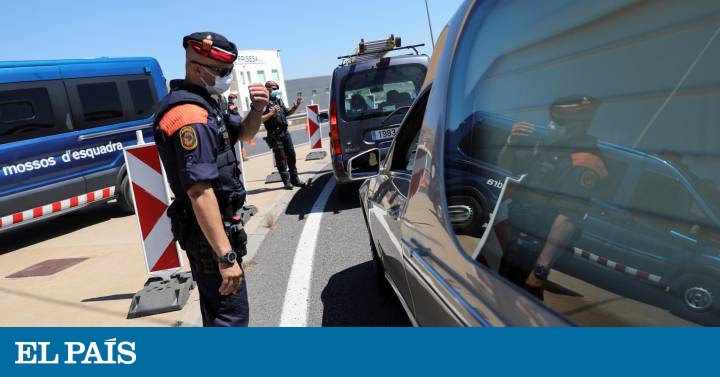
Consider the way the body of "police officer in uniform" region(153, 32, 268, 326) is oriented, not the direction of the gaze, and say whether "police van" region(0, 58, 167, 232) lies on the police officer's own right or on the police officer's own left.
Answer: on the police officer's own left

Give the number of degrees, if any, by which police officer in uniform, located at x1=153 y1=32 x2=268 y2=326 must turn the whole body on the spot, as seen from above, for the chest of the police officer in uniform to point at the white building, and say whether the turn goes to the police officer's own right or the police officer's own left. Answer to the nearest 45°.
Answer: approximately 90° to the police officer's own left

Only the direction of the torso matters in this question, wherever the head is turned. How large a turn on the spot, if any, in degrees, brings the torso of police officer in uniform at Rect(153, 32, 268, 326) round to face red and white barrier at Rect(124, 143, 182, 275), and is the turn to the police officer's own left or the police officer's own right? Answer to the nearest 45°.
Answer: approximately 90° to the police officer's own left

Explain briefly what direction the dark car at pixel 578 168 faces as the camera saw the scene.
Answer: facing away from the viewer and to the left of the viewer

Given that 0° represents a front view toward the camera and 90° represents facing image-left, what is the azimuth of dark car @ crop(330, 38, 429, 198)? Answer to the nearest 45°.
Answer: approximately 180°

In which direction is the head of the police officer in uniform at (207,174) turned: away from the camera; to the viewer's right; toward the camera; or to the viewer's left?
to the viewer's right

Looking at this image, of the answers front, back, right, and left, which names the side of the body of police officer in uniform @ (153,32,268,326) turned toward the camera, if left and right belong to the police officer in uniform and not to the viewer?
right

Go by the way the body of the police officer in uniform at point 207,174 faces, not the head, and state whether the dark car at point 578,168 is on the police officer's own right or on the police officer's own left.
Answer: on the police officer's own right

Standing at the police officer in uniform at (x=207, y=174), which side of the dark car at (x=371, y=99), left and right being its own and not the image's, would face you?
back

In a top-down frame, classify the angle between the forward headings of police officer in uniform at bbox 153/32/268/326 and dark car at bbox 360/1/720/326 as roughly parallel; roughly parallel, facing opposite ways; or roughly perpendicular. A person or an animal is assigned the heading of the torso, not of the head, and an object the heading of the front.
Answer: roughly perpendicular
